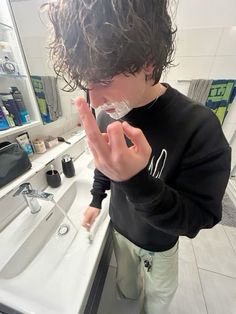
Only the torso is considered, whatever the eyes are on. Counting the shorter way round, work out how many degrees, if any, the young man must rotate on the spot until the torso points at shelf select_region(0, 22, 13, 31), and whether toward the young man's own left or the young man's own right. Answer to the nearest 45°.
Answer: approximately 90° to the young man's own right

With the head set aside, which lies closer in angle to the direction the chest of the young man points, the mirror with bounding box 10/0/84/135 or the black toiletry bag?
the black toiletry bag

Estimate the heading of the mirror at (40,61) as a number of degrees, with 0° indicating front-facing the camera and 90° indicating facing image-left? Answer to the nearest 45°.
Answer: approximately 315°

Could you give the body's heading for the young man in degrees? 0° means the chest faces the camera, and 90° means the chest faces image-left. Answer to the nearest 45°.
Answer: approximately 45°
